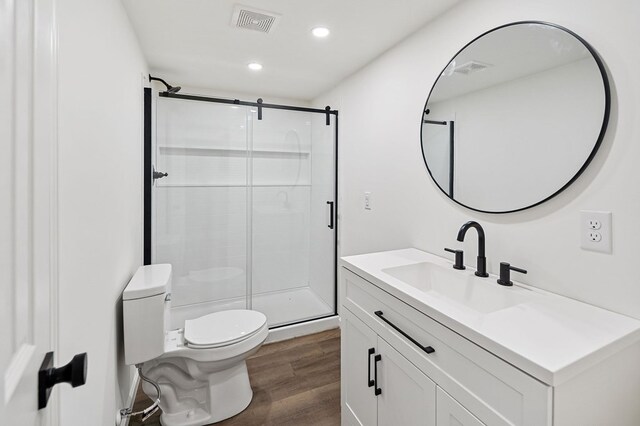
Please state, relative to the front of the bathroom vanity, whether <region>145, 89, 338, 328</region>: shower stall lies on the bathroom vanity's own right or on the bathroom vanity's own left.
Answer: on the bathroom vanity's own right

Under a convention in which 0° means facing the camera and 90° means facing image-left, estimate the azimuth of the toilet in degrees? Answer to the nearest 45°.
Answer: approximately 270°

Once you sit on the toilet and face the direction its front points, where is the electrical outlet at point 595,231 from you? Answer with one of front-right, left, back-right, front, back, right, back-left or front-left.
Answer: front-right

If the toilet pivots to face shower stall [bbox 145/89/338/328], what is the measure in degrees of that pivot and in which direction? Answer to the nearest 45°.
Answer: approximately 45° to its left

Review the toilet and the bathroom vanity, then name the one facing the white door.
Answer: the bathroom vanity

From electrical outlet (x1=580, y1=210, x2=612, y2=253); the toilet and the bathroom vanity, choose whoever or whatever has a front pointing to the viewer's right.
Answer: the toilet

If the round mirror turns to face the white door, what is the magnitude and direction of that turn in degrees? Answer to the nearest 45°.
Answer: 0° — it already faces it

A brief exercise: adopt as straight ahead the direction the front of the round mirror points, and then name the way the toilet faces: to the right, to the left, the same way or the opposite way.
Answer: the opposite way
